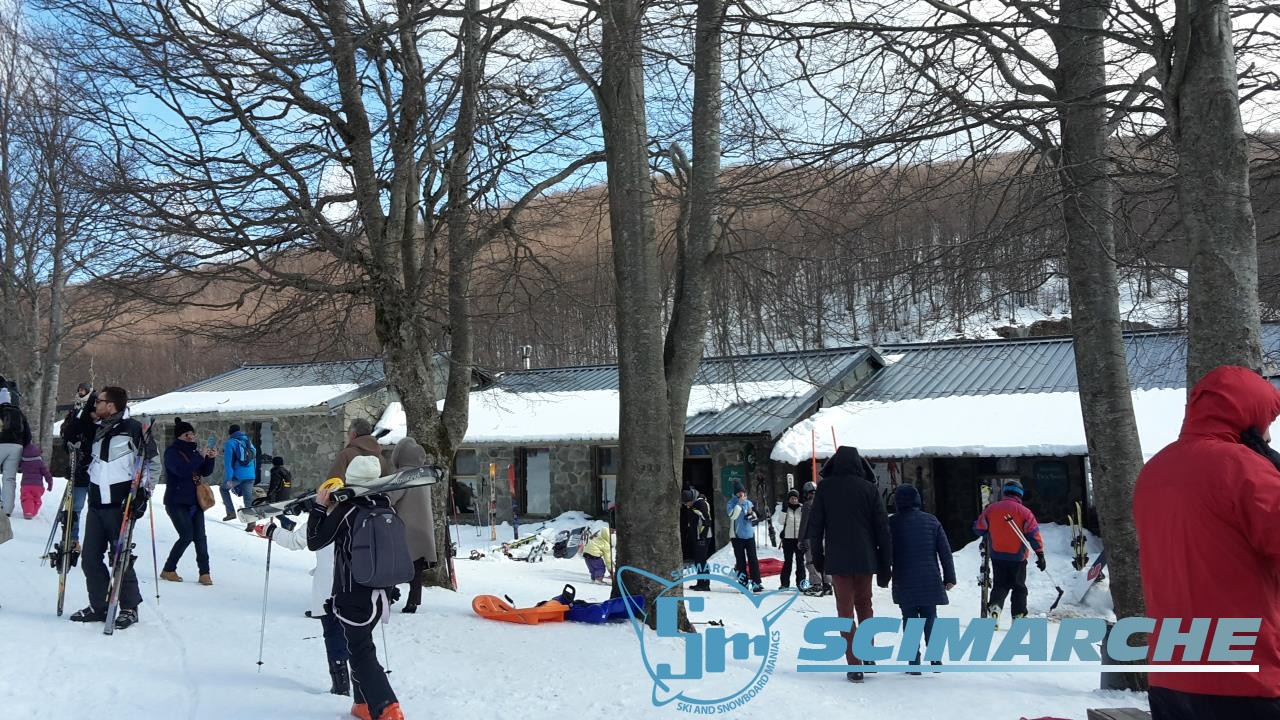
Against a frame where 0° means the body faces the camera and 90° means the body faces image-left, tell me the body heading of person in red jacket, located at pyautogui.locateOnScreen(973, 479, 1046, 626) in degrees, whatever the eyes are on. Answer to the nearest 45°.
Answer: approximately 180°

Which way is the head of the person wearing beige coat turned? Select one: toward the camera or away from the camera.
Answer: away from the camera

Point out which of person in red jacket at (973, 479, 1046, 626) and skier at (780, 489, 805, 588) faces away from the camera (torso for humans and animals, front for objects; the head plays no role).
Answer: the person in red jacket

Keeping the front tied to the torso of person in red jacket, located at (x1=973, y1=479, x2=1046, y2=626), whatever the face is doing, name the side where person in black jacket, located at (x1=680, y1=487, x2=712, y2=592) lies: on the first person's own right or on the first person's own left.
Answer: on the first person's own left

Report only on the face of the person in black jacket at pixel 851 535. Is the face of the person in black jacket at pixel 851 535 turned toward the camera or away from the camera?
away from the camera

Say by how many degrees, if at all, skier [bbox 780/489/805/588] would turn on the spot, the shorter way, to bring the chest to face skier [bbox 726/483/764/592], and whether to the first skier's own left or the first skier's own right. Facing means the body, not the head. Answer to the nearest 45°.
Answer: approximately 90° to the first skier's own right

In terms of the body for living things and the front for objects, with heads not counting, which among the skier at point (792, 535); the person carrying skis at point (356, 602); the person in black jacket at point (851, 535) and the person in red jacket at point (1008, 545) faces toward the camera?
the skier

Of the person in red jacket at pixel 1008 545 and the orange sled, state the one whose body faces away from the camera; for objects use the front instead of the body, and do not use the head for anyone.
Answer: the person in red jacket

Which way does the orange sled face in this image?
to the viewer's left

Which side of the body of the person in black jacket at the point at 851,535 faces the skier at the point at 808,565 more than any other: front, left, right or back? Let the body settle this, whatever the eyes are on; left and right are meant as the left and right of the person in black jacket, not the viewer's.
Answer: front

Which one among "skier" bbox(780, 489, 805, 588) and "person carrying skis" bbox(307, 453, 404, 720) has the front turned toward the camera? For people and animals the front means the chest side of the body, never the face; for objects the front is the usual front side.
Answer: the skier

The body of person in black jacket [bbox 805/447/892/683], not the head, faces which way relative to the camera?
away from the camera

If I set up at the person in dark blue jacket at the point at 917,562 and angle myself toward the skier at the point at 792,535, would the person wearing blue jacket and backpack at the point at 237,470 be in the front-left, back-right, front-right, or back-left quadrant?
front-left

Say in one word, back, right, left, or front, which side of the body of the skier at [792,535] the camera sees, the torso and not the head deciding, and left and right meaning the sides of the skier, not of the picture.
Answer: front

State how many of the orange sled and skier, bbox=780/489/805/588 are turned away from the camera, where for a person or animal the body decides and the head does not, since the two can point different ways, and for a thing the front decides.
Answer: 0

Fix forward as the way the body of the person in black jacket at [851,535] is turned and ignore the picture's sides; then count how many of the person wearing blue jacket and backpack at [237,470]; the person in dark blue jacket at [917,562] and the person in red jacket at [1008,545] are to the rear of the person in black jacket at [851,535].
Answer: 0

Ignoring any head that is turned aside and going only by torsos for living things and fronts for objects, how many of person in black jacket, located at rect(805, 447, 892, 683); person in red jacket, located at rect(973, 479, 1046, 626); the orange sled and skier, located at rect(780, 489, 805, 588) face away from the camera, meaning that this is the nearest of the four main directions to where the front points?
2

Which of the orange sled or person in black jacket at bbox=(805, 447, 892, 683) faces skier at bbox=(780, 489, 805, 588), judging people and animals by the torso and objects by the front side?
the person in black jacket

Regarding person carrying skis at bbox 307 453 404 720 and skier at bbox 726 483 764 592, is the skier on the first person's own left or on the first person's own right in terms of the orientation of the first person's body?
on the first person's own right

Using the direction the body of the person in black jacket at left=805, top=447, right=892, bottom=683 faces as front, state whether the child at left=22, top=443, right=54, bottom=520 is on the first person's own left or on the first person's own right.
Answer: on the first person's own left
